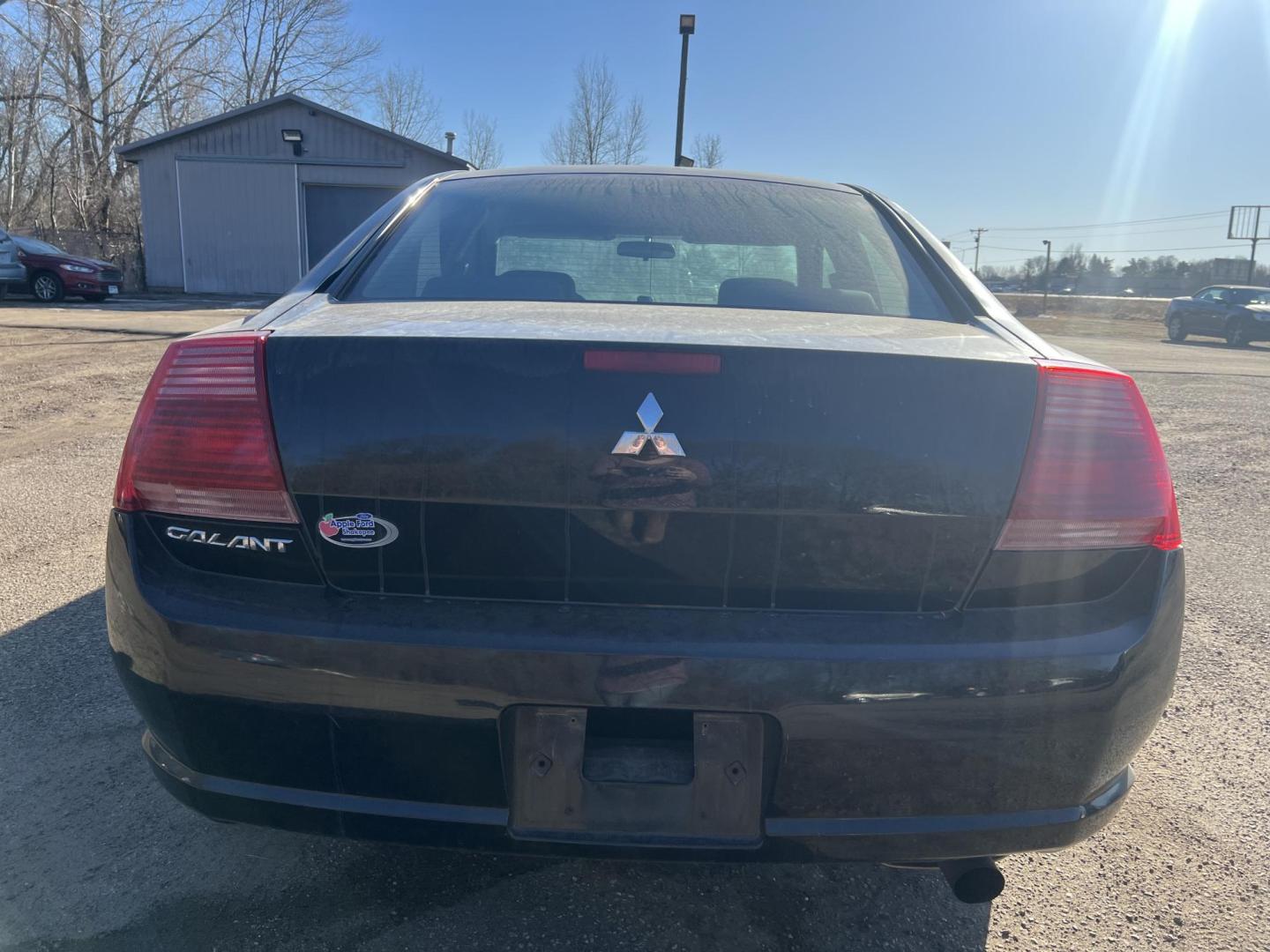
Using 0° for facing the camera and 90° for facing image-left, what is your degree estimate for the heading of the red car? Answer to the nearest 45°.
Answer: approximately 315°

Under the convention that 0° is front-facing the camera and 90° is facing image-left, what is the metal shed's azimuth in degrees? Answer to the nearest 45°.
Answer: approximately 0°

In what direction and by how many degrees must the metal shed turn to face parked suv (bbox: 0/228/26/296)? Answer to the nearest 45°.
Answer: approximately 45° to its right

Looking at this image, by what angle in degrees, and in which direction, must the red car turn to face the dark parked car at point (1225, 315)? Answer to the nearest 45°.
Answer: approximately 45° to its left

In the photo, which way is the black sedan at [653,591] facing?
away from the camera

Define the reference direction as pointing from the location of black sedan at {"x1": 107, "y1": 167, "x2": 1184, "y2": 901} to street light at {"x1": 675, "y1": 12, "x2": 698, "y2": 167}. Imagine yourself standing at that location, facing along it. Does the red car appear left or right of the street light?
left

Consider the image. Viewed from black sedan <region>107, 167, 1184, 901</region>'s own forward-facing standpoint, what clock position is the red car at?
The red car is roughly at 11 o'clock from the black sedan.
